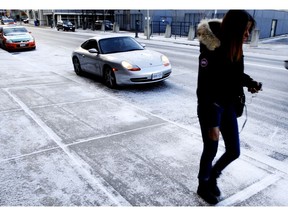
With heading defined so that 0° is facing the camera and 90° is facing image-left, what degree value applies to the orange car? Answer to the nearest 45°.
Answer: approximately 315°

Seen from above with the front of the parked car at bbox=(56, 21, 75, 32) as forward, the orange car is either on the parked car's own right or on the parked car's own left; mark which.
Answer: on the parked car's own right

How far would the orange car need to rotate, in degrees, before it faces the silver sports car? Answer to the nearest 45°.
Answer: approximately 45° to its right

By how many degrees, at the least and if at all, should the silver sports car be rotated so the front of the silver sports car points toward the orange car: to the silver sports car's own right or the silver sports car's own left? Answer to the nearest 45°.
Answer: approximately 180°

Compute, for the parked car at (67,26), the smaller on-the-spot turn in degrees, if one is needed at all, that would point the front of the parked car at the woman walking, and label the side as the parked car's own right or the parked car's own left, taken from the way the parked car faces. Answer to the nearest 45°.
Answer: approximately 45° to the parked car's own right

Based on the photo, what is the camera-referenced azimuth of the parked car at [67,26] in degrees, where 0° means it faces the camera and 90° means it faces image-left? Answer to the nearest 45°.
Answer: approximately 315°

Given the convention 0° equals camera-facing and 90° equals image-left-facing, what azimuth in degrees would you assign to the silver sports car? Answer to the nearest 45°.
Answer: approximately 315°
